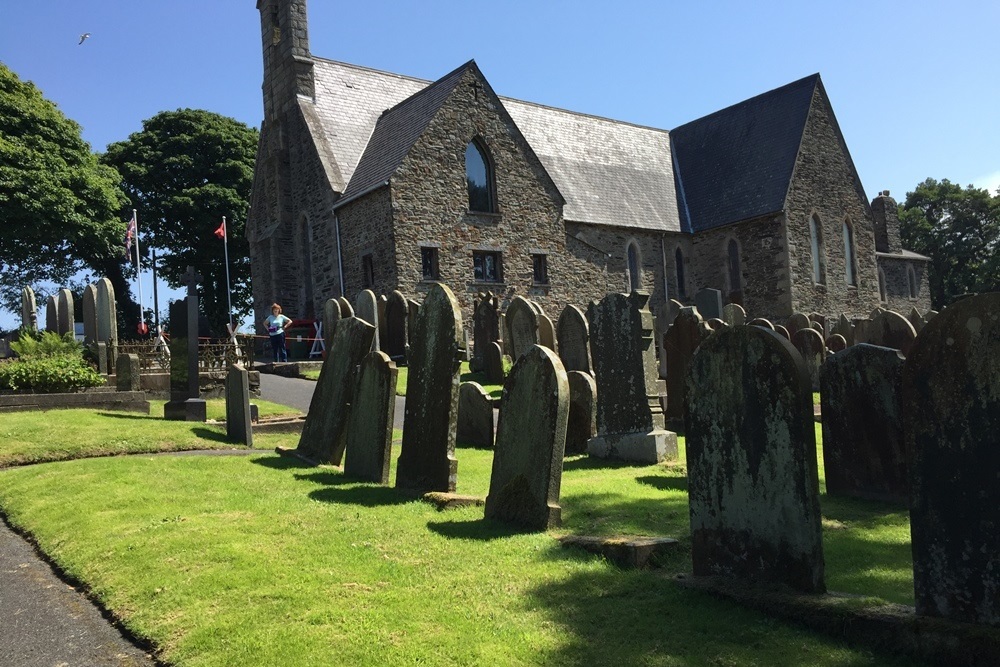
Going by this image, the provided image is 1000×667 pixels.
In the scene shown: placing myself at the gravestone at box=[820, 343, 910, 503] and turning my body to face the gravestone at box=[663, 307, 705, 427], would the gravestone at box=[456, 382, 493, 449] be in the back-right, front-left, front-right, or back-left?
front-left

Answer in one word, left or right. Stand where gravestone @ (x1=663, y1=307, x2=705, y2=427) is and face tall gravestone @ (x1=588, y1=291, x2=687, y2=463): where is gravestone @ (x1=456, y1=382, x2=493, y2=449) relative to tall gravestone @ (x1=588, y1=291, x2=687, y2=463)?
right

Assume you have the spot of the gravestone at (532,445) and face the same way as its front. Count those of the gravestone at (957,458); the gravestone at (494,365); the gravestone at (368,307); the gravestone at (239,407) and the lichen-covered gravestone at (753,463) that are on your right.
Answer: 2

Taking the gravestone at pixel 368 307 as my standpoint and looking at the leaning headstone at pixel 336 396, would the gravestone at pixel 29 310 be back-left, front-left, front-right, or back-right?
back-right

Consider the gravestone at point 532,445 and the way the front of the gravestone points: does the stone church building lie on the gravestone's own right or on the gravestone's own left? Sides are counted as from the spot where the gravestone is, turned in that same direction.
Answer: on the gravestone's own left

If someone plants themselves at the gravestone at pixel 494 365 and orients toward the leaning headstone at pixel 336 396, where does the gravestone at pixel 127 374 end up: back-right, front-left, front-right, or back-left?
front-right
